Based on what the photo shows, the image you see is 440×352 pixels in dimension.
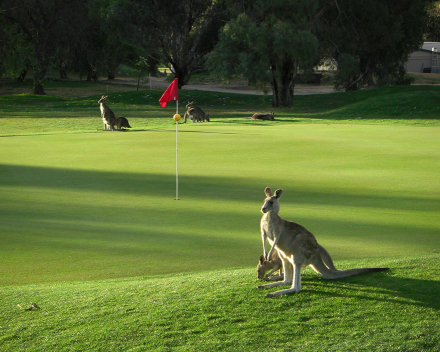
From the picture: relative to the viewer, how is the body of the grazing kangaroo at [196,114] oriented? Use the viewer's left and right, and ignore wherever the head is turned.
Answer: facing to the left of the viewer

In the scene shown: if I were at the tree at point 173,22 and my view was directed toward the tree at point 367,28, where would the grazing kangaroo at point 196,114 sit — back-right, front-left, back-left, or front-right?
front-right

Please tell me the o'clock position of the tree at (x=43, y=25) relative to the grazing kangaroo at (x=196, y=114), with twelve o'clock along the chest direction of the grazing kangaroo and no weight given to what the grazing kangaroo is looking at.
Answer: The tree is roughly at 8 o'clock from the grazing kangaroo.

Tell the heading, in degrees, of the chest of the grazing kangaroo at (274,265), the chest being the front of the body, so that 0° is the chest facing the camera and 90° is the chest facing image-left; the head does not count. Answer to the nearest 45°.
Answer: approximately 90°

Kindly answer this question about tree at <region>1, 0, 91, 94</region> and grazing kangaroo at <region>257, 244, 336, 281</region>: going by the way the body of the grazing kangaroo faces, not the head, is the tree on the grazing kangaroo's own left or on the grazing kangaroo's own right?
on the grazing kangaroo's own right

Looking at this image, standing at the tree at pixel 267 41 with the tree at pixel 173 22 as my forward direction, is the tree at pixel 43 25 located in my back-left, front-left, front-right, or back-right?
front-left

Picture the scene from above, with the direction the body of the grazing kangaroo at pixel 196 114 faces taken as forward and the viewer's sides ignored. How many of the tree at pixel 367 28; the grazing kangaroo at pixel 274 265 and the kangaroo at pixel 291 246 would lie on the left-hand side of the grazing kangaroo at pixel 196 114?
2

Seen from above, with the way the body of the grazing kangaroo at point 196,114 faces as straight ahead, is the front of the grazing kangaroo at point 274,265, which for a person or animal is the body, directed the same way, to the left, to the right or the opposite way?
the same way

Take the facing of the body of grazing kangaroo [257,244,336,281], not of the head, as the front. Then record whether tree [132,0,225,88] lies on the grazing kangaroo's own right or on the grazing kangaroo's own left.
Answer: on the grazing kangaroo's own right

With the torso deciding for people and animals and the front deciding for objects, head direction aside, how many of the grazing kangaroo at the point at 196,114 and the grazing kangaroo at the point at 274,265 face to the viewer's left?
2

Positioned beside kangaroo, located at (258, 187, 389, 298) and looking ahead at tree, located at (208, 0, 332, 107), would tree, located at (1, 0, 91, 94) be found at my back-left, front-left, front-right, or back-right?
front-left

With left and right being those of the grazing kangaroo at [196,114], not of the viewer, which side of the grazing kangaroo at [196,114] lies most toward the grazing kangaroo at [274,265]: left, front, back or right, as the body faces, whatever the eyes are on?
left

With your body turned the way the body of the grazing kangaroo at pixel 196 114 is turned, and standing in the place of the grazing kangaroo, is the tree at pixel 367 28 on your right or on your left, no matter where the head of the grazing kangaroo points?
on your right

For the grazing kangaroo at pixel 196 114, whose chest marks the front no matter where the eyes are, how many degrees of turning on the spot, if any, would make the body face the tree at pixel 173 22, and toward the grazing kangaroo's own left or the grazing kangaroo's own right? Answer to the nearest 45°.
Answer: approximately 90° to the grazing kangaroo's own right
